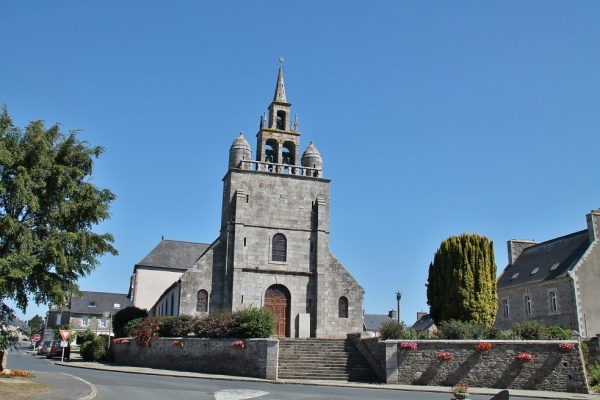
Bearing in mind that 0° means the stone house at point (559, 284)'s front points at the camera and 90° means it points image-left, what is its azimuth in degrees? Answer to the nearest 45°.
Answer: approximately 45°

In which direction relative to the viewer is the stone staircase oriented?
toward the camera

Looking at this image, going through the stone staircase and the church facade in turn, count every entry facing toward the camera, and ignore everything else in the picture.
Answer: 2

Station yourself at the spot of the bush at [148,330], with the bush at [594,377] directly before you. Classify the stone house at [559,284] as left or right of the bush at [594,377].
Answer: left

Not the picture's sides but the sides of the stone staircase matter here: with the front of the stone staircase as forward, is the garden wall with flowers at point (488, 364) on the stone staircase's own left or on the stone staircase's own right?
on the stone staircase's own left

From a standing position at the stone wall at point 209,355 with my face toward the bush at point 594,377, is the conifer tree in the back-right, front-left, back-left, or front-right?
front-left

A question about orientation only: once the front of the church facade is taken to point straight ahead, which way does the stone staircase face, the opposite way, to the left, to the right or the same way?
the same way

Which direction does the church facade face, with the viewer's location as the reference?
facing the viewer

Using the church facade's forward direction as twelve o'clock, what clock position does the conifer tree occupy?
The conifer tree is roughly at 10 o'clock from the church facade.

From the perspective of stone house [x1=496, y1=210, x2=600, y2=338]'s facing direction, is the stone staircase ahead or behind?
ahead

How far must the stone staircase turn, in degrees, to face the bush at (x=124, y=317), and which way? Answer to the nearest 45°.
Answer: approximately 135° to its right

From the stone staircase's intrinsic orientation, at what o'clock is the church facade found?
The church facade is roughly at 5 o'clock from the stone staircase.

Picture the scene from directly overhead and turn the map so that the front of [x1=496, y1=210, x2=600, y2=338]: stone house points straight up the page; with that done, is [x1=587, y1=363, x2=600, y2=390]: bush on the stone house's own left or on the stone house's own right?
on the stone house's own left

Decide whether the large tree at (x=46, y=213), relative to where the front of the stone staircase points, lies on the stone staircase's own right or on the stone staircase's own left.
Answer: on the stone staircase's own right
